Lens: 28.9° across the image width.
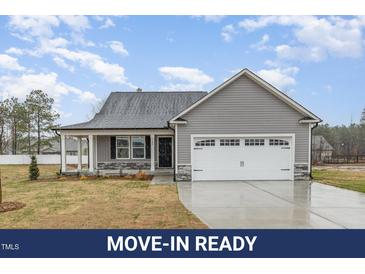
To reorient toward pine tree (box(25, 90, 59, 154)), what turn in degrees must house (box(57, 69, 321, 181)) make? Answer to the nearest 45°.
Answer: approximately 135° to its right

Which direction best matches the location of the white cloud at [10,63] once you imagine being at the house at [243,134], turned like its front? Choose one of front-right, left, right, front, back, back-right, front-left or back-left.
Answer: right

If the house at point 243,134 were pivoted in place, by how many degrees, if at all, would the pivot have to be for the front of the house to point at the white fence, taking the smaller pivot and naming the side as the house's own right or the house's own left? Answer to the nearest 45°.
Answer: approximately 135° to the house's own right

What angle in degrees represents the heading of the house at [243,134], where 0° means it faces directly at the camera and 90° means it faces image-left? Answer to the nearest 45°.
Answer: approximately 0°
